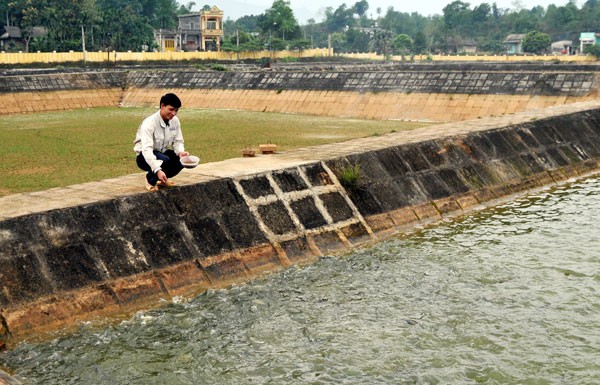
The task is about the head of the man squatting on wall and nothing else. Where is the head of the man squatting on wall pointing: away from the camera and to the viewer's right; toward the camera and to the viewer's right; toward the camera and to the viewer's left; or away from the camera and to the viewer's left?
toward the camera and to the viewer's right

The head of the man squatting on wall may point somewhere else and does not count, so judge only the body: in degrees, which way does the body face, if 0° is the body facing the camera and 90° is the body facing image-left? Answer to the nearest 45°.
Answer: approximately 315°

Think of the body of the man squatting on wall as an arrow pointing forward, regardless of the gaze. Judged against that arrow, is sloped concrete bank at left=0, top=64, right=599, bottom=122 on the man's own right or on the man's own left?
on the man's own left
